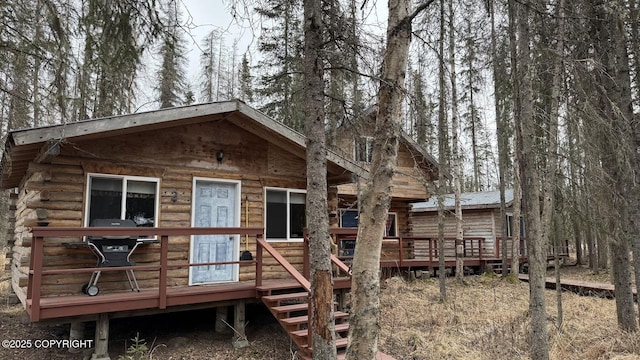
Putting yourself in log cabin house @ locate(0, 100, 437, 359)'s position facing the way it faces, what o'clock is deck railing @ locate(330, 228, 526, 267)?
The deck railing is roughly at 9 o'clock from the log cabin house.

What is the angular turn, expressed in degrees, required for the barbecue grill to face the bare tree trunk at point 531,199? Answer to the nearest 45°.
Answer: approximately 45° to its left

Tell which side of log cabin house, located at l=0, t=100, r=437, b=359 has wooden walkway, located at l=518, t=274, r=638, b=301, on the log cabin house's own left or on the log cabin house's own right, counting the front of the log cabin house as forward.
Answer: on the log cabin house's own left

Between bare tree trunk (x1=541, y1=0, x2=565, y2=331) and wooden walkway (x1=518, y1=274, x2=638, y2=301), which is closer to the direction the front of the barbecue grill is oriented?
the bare tree trunk

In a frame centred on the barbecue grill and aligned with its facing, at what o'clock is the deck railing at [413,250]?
The deck railing is roughly at 8 o'clock from the barbecue grill.

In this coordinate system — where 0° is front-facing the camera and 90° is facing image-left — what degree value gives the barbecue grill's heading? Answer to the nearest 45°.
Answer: approximately 0°

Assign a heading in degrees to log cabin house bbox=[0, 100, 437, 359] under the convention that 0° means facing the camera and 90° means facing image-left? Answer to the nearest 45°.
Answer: approximately 315°
